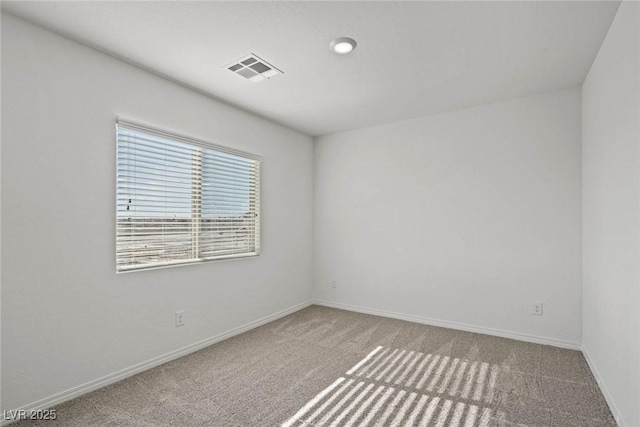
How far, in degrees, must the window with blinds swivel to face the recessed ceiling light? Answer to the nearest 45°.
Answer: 0° — it already faces it

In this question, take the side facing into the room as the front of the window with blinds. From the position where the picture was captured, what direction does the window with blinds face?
facing the viewer and to the right of the viewer
